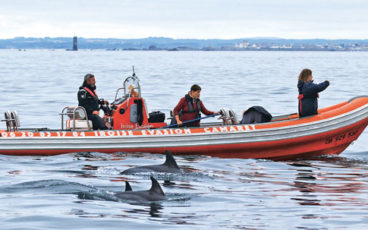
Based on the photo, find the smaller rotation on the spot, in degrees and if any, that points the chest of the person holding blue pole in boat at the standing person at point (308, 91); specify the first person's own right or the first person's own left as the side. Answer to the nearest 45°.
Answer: approximately 45° to the first person's own left

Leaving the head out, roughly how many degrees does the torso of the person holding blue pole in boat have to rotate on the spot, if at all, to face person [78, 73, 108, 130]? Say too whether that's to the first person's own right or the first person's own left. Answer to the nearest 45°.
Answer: approximately 135° to the first person's own right

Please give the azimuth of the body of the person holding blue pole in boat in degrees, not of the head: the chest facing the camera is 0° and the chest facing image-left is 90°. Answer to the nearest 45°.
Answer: approximately 315°

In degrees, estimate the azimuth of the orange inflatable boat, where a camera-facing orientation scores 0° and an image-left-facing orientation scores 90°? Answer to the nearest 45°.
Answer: approximately 270°
